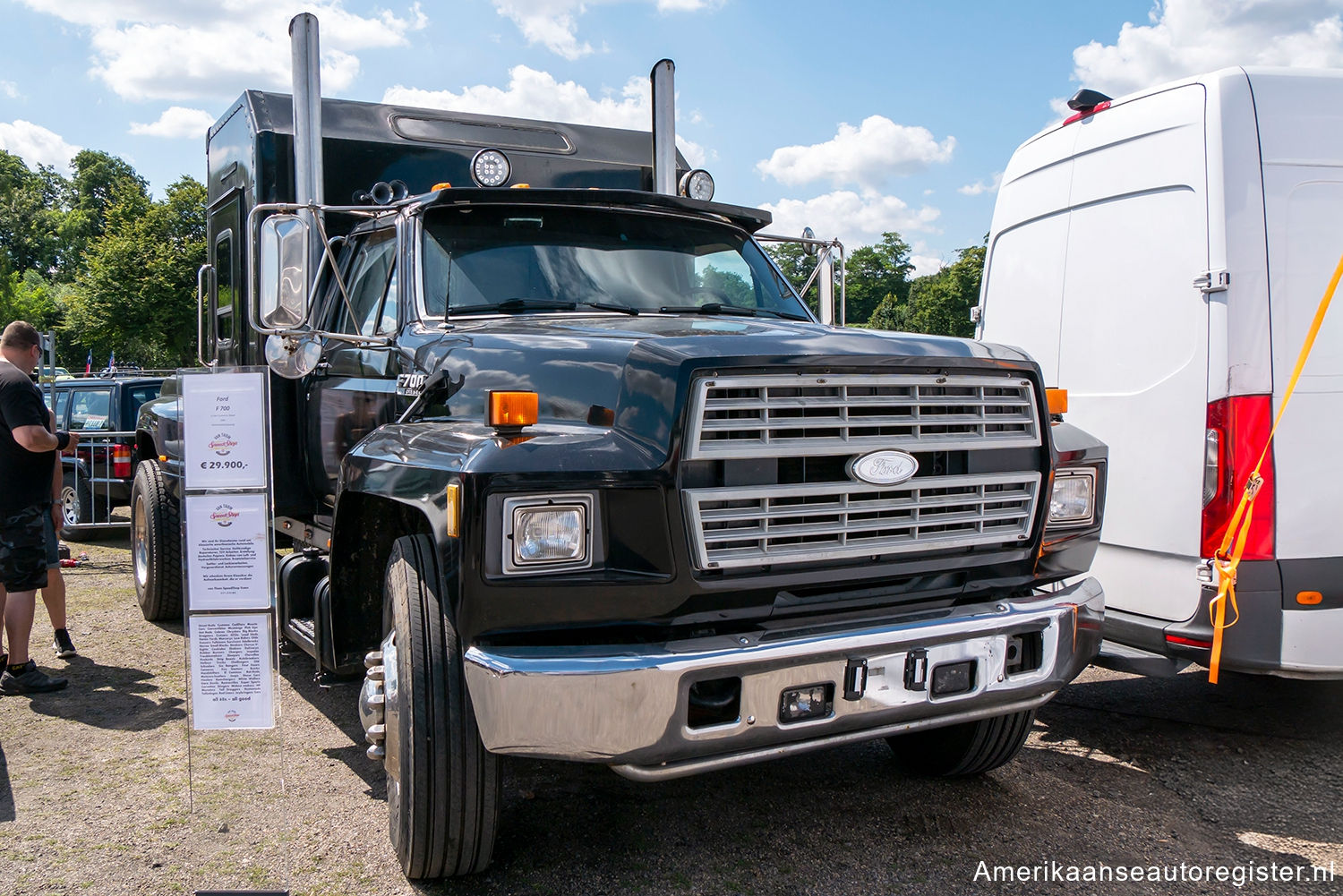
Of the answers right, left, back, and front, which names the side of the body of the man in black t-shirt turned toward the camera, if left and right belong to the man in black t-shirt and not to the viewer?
right

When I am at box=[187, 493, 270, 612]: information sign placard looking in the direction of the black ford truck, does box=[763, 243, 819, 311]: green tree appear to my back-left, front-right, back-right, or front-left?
front-left

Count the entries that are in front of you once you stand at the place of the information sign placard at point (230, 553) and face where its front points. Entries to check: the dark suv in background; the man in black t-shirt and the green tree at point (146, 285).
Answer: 0

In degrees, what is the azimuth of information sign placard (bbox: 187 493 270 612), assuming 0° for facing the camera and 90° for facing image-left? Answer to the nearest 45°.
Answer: approximately 0°

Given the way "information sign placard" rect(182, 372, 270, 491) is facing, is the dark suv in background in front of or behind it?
behind

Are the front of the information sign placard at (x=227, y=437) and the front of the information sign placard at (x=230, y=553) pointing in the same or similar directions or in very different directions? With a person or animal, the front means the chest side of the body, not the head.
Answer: same or similar directions

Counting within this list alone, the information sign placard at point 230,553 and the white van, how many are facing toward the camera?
1

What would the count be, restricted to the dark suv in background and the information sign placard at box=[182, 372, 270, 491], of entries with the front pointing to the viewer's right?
0

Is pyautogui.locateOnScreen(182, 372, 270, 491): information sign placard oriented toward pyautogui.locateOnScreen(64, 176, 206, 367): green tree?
no

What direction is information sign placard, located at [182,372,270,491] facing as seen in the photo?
toward the camera

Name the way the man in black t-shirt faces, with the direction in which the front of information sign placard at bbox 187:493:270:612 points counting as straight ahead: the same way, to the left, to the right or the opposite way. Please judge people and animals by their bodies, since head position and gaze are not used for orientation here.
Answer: to the left

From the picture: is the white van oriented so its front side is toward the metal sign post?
no

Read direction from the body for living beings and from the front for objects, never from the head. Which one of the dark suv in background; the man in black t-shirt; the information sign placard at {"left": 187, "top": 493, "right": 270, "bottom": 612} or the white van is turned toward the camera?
the information sign placard

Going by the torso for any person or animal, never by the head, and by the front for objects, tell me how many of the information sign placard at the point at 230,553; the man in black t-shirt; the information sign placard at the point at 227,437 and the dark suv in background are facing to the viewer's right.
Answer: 1

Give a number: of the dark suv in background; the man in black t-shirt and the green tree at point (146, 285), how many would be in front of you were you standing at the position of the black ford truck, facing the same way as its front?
0

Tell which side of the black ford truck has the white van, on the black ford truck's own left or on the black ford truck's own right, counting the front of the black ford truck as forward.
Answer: on the black ford truck's own left

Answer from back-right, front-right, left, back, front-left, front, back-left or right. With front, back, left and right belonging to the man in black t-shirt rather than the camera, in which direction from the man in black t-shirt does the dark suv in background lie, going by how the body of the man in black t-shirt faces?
left

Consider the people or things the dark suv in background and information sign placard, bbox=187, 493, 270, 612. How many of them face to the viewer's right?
0
